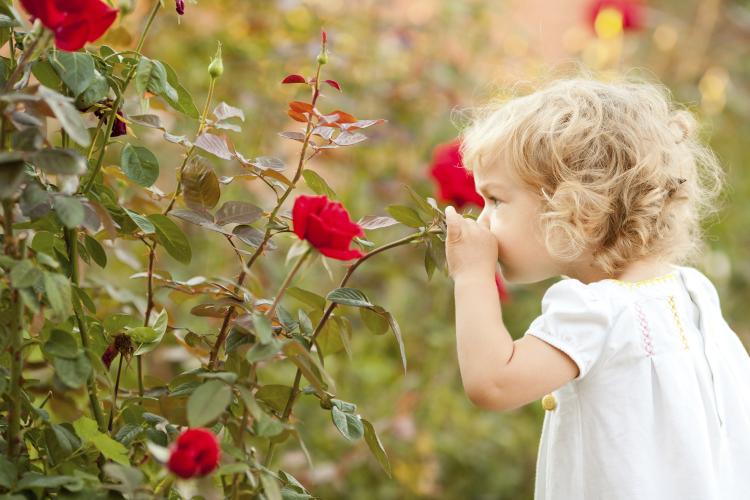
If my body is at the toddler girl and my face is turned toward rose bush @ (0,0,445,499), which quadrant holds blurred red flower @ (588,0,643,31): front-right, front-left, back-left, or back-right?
back-right

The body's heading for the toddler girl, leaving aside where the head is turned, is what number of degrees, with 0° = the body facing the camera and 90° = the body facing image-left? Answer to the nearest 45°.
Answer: approximately 135°

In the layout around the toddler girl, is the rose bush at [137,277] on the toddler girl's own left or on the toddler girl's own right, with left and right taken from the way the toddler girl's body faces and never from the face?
on the toddler girl's own left

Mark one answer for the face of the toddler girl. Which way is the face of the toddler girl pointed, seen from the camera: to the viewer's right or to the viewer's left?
to the viewer's left

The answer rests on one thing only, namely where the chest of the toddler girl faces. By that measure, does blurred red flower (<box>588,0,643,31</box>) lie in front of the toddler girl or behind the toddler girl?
in front
